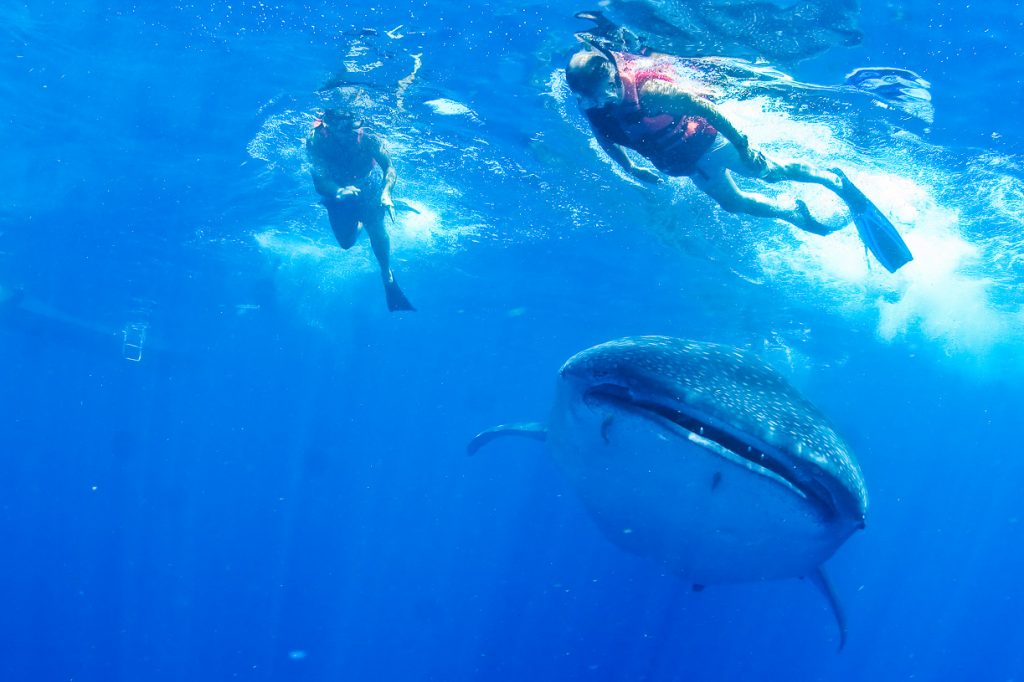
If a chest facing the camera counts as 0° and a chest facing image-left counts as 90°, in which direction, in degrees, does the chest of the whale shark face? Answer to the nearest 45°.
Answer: approximately 0°

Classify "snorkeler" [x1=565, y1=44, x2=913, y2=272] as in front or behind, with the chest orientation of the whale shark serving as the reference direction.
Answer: behind

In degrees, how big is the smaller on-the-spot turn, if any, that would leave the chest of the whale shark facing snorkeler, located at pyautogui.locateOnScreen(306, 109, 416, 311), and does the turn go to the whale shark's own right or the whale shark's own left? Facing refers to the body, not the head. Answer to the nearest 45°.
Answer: approximately 135° to the whale shark's own right
